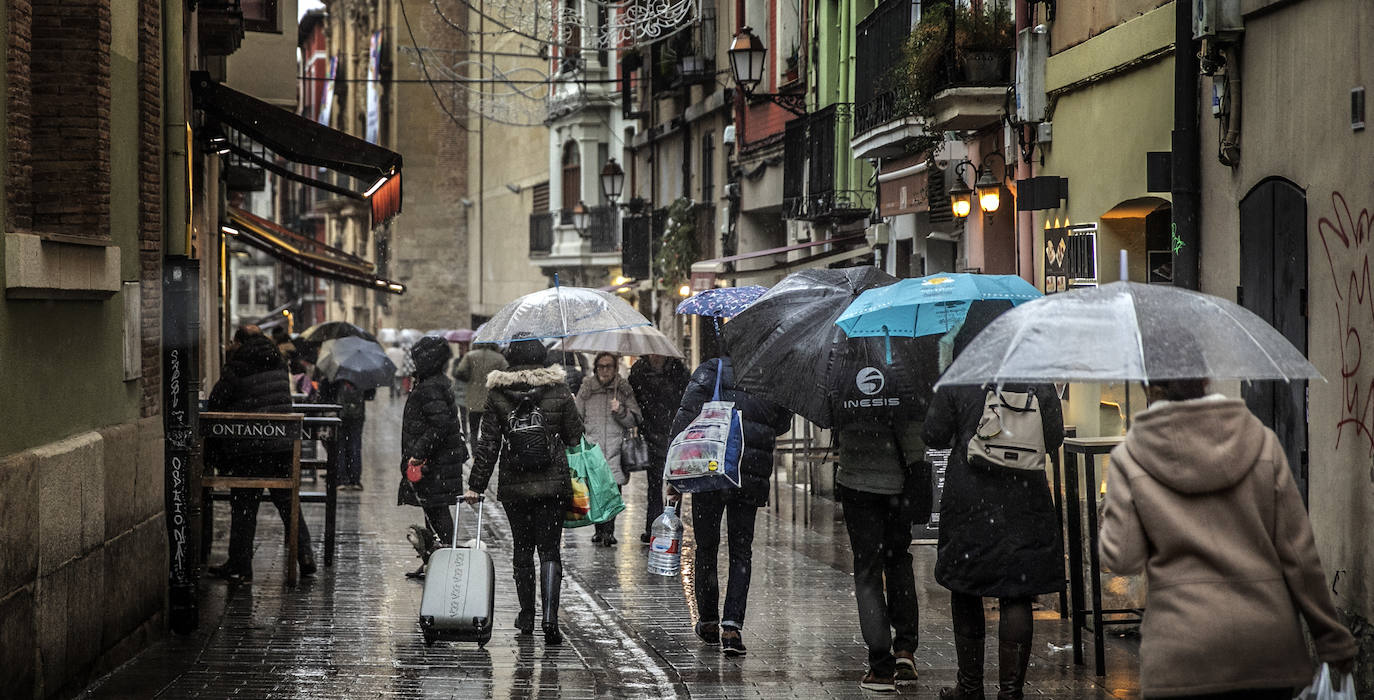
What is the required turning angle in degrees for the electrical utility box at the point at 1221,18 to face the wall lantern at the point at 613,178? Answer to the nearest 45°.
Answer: approximately 90° to its right

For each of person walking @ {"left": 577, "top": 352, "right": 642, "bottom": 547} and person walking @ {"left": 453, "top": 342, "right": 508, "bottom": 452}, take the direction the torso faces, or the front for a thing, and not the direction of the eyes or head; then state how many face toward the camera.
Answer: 1

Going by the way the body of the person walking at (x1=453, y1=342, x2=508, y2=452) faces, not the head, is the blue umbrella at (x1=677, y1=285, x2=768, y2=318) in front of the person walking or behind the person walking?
behind

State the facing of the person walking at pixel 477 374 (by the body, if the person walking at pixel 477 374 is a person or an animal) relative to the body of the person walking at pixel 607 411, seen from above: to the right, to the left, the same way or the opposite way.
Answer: the opposite way

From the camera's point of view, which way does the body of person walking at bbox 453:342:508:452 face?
away from the camera

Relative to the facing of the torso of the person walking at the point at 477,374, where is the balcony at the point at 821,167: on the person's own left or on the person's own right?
on the person's own right

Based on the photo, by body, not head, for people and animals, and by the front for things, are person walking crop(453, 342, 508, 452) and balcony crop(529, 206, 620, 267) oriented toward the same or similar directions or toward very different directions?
very different directions

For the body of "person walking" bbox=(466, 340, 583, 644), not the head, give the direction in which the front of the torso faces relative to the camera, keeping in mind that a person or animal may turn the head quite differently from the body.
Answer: away from the camera

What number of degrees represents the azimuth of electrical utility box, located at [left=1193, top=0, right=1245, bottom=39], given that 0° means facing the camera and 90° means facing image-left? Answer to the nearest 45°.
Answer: approximately 45°
